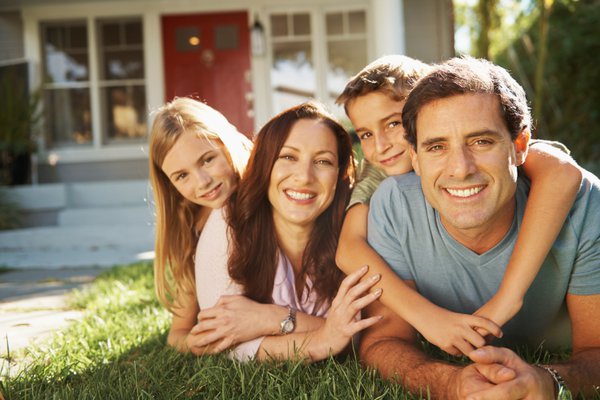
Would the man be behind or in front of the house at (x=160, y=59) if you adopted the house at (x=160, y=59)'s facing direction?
in front

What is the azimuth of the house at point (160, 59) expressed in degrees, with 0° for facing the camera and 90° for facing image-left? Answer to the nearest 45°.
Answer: approximately 0°
